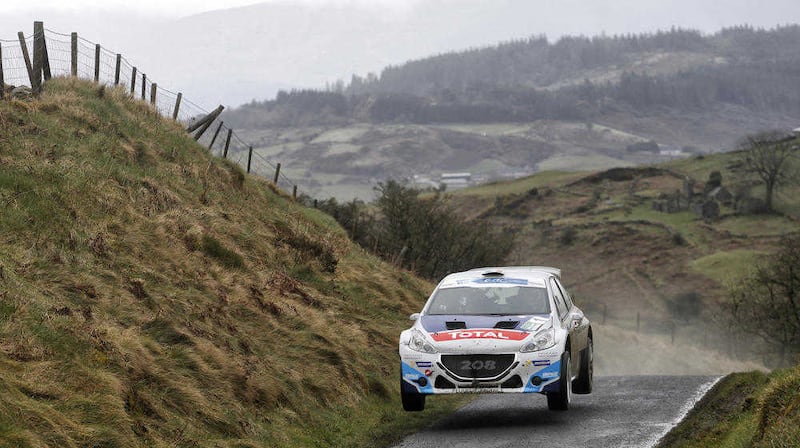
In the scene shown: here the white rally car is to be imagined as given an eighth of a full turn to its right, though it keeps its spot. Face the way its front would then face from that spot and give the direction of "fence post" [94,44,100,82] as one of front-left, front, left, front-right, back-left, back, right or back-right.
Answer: right

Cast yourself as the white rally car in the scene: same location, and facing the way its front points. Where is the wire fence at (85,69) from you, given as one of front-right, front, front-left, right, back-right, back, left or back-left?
back-right

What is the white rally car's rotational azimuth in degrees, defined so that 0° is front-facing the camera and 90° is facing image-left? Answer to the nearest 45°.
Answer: approximately 0°

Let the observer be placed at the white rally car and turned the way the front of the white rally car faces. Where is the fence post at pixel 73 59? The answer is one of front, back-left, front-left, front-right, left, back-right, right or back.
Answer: back-right

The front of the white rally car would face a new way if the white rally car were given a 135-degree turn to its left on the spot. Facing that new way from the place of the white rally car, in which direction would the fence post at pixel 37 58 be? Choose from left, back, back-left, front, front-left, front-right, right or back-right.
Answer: left

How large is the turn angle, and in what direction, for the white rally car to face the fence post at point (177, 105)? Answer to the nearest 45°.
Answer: approximately 135° to its right
